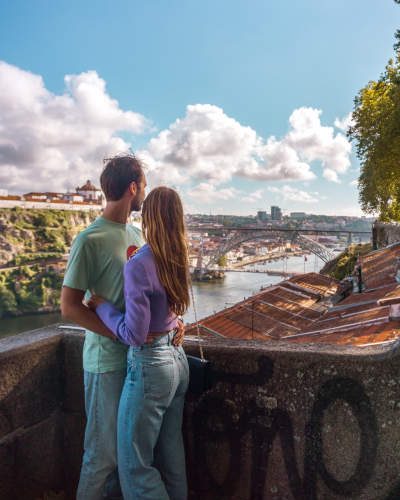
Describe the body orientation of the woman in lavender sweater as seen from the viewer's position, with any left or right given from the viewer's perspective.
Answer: facing away from the viewer and to the left of the viewer

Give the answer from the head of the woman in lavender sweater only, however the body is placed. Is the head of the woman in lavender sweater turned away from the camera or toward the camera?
away from the camera

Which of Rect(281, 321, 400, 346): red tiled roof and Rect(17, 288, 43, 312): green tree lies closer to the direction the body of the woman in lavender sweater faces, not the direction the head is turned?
the green tree

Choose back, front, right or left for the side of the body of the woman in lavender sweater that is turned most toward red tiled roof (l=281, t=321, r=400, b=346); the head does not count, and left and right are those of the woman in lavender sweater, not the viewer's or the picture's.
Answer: right

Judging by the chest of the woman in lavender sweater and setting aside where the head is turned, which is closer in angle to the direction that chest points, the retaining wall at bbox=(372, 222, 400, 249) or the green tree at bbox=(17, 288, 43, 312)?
the green tree

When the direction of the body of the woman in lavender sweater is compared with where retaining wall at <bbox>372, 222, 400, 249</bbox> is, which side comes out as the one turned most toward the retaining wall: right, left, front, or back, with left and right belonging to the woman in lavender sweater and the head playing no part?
right
